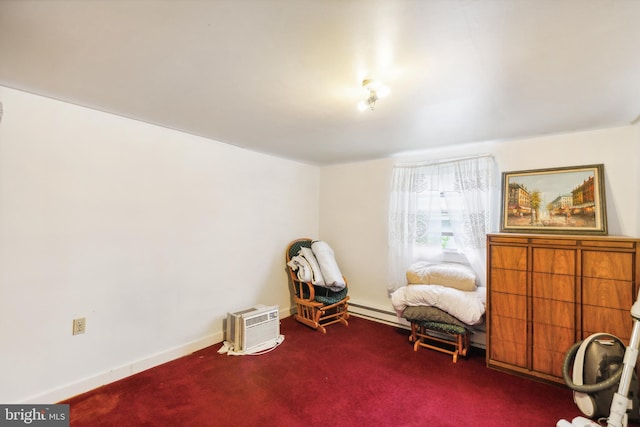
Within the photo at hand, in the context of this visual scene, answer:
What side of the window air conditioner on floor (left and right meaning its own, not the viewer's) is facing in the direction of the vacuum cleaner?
front

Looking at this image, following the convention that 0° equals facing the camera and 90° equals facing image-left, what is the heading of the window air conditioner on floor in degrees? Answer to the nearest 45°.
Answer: approximately 315°

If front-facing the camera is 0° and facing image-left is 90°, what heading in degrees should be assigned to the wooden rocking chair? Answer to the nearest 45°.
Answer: approximately 315°

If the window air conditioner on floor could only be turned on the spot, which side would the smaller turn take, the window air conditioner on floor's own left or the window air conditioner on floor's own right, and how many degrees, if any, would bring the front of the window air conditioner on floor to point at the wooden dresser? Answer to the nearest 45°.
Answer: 0° — it already faces it

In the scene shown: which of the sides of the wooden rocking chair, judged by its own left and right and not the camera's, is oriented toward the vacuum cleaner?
front

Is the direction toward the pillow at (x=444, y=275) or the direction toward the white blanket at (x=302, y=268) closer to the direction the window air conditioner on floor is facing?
the pillow

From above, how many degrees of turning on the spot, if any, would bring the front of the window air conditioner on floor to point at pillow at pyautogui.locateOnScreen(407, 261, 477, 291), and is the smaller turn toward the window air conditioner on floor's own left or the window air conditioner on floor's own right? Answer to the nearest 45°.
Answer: approximately 45° to the window air conditioner on floor's own left

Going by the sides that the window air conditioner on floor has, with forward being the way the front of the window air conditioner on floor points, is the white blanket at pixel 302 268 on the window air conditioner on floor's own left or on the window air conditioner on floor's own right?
on the window air conditioner on floor's own left

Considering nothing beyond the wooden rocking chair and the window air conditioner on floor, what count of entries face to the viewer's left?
0

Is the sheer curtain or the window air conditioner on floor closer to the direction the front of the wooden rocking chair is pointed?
the sheer curtain

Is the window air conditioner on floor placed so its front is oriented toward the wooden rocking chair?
no

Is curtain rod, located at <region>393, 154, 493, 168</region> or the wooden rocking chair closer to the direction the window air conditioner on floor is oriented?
the curtain rod

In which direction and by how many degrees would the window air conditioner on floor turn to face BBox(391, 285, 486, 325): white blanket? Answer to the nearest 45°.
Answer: approximately 45° to its left

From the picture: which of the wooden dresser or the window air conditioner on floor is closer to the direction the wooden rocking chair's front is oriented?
the wooden dresser

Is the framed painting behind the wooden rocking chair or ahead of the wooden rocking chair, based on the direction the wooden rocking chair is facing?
ahead
